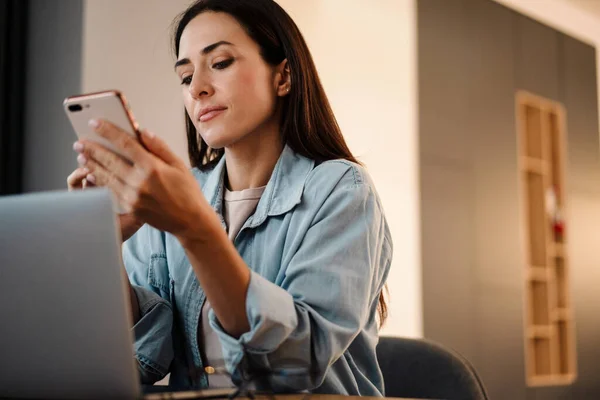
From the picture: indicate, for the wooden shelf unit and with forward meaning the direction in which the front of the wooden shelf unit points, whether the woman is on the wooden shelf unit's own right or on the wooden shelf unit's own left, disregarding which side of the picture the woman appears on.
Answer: on the wooden shelf unit's own right

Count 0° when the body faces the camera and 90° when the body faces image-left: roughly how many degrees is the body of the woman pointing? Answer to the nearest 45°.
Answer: approximately 45°

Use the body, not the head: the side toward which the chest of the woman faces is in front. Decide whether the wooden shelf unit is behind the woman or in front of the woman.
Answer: behind

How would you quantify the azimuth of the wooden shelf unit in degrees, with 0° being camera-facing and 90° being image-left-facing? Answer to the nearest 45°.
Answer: approximately 315°
